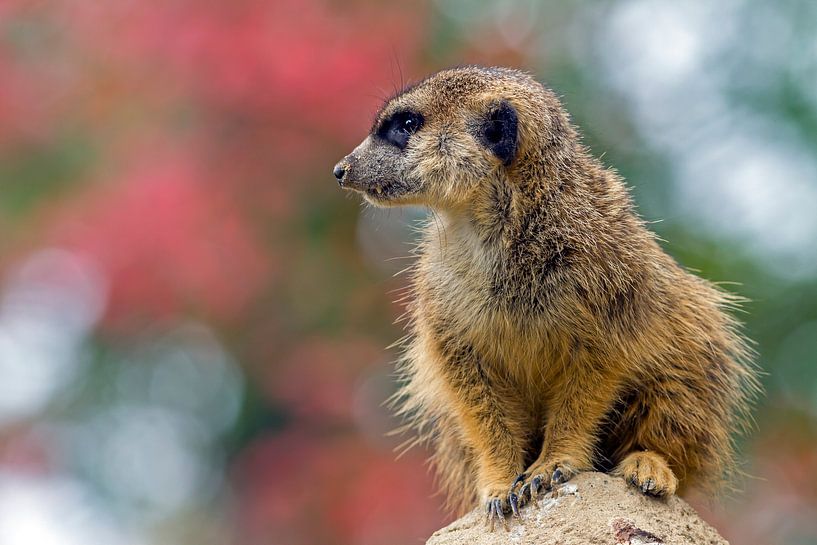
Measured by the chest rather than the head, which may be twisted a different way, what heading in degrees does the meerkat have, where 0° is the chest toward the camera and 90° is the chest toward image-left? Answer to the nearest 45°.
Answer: approximately 45°
